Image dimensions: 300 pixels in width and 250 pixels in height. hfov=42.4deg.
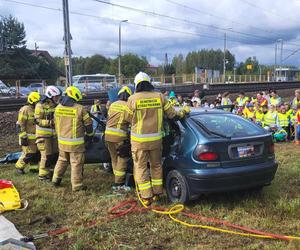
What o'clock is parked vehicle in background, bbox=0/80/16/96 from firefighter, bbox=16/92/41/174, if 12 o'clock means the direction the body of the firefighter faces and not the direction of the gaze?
The parked vehicle in background is roughly at 9 o'clock from the firefighter.

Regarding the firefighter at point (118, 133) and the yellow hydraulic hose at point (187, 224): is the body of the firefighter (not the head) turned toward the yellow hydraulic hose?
no

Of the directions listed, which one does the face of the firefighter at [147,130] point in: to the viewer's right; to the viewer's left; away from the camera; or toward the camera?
away from the camera

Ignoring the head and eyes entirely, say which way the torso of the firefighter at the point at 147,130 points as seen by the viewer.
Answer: away from the camera

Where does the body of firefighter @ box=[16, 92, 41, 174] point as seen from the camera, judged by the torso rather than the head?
to the viewer's right

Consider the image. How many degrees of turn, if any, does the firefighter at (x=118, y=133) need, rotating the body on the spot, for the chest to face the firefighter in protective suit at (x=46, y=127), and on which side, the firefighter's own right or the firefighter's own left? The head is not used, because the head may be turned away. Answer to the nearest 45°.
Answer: approximately 90° to the firefighter's own left

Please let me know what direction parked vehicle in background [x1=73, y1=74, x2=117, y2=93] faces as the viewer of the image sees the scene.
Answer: facing to the left of the viewer

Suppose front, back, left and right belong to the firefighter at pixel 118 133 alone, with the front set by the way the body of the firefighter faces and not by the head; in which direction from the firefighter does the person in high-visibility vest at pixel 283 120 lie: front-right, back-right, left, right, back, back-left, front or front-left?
front

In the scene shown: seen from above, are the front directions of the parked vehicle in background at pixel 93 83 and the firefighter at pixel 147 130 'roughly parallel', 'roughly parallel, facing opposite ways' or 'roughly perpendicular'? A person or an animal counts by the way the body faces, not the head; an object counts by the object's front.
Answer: roughly perpendicular

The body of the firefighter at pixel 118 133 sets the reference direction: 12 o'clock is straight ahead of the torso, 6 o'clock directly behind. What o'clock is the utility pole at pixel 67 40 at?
The utility pole is roughly at 10 o'clock from the firefighter.

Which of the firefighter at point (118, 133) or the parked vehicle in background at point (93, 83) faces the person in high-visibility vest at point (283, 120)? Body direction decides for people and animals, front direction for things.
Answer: the firefighter

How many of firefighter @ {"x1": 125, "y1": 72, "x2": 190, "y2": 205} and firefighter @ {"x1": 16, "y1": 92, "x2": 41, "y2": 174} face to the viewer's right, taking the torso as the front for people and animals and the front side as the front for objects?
1
